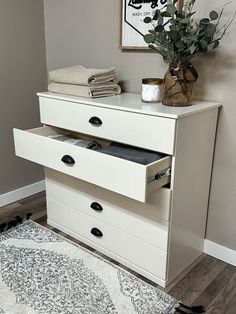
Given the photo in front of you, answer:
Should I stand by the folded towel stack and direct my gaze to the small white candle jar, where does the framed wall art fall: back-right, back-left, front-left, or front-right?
front-left

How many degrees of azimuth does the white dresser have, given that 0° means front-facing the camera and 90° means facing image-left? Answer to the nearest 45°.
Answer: approximately 45°
